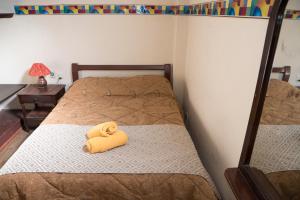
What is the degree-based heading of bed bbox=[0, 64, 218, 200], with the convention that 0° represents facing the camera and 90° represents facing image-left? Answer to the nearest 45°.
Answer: approximately 0°

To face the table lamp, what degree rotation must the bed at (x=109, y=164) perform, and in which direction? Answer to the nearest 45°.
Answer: approximately 135° to its right

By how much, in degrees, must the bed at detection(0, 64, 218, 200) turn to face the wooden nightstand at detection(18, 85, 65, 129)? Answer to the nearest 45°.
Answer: approximately 135° to its right
